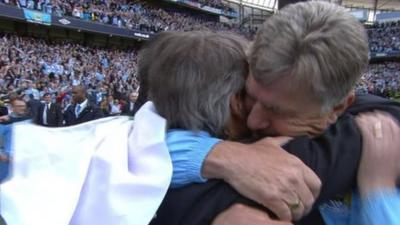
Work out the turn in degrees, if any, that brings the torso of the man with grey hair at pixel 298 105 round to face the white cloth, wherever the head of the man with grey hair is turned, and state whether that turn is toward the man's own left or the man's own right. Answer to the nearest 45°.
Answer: approximately 45° to the man's own right

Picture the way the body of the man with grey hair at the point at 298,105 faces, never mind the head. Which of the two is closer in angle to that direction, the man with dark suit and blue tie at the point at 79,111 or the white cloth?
the white cloth

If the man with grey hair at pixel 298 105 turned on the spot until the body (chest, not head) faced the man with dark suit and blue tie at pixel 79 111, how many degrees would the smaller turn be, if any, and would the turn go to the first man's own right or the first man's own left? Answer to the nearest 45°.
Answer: approximately 90° to the first man's own right
